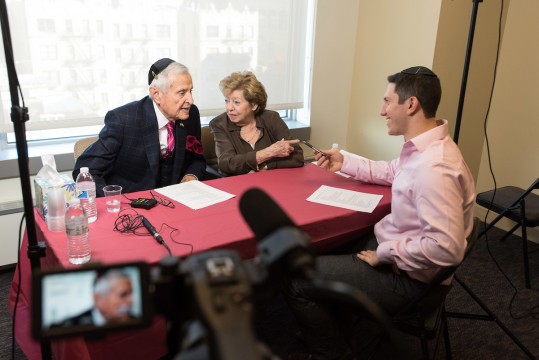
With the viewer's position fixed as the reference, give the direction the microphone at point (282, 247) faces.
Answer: facing away from the viewer and to the left of the viewer

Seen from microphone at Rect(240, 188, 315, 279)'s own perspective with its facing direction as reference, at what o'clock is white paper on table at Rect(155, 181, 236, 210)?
The white paper on table is roughly at 1 o'clock from the microphone.

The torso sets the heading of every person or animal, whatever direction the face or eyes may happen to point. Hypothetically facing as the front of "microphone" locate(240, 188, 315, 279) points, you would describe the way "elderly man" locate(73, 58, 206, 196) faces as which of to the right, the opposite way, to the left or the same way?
the opposite way

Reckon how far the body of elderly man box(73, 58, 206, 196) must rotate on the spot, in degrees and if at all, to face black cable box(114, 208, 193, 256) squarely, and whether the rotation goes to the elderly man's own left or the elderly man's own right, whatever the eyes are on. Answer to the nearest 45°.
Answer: approximately 45° to the elderly man's own right

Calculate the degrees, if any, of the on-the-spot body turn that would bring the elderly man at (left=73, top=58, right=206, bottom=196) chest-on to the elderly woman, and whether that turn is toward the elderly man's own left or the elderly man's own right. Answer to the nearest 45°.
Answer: approximately 45° to the elderly man's own left

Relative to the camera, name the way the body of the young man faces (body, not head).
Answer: to the viewer's left

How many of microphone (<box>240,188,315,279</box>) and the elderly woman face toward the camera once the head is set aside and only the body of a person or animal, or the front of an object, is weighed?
1

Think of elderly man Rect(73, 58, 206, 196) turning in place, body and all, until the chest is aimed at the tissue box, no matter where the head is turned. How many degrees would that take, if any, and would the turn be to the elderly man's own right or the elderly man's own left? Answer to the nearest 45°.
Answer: approximately 90° to the elderly man's own right

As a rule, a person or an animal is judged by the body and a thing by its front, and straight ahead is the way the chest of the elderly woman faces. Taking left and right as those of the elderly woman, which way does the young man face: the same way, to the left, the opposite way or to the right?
to the right

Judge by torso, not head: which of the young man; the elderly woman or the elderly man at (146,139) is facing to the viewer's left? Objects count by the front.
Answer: the young man
